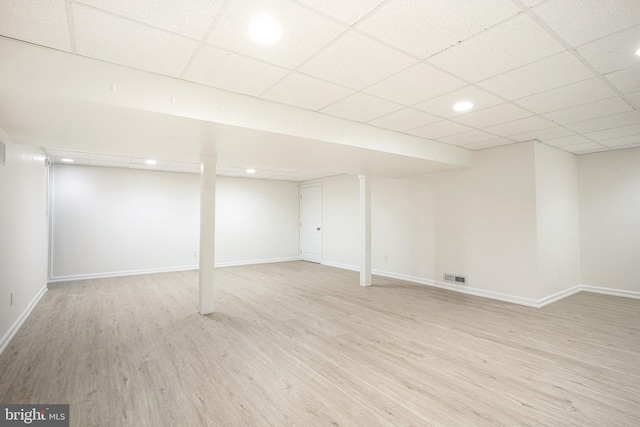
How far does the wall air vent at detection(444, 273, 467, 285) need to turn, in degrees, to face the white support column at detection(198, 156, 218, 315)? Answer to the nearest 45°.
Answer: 0° — it already faces it

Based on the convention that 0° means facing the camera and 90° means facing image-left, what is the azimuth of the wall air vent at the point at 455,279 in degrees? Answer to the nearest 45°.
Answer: approximately 45°

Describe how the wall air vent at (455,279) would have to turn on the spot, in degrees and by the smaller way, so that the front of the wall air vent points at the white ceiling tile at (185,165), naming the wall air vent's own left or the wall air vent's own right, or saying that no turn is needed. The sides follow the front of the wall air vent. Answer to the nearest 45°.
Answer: approximately 45° to the wall air vent's own right

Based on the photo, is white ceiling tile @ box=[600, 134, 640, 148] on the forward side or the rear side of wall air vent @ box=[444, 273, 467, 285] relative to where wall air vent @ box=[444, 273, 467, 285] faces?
on the rear side
